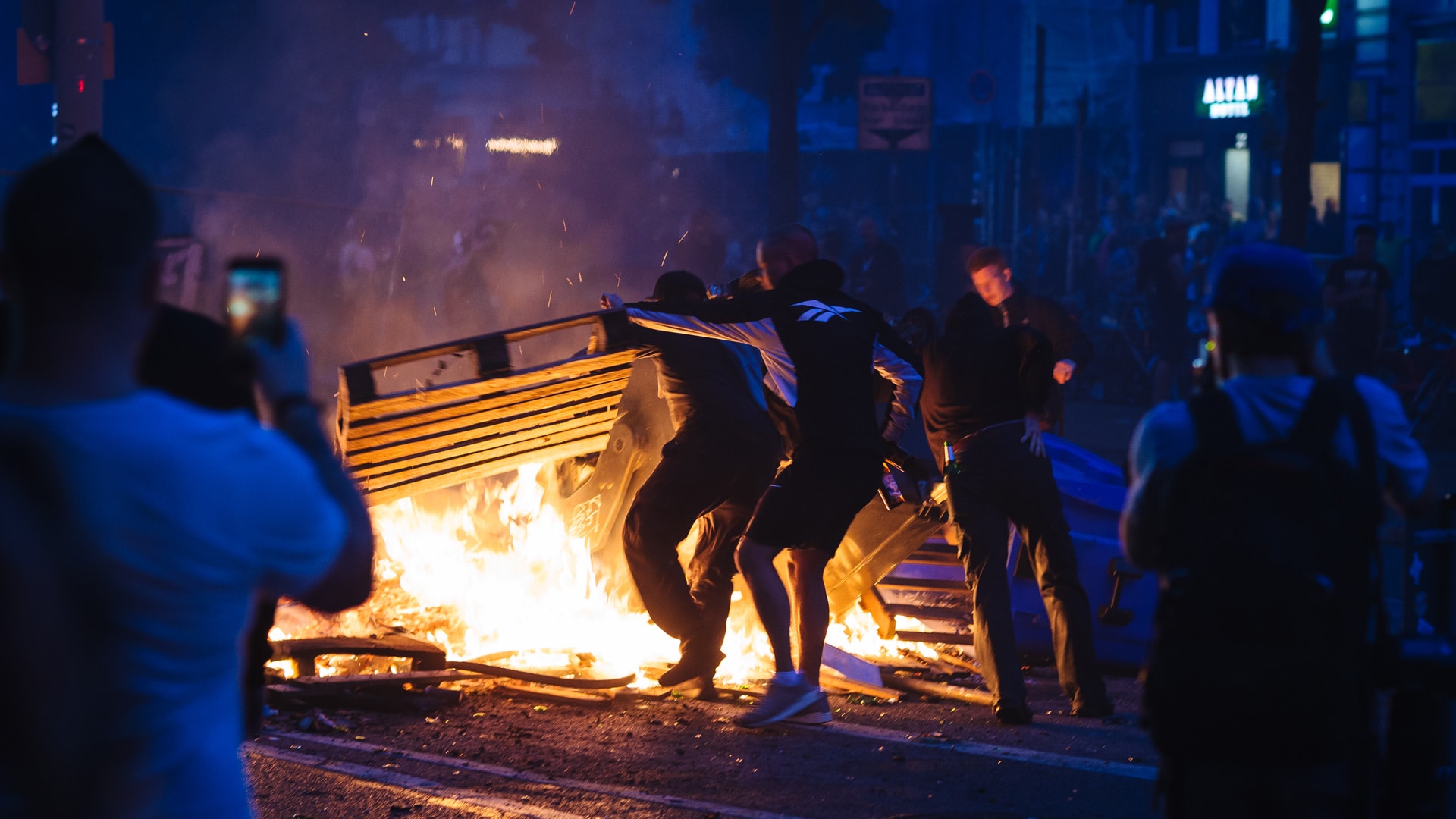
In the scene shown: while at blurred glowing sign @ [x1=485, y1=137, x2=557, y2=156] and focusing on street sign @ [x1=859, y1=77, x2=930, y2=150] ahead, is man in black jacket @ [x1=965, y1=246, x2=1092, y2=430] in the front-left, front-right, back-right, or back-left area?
front-right

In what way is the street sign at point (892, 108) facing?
toward the camera

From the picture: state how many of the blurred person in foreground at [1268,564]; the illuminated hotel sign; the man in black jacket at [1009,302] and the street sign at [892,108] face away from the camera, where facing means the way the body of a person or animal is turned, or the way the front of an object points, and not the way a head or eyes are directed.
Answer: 1

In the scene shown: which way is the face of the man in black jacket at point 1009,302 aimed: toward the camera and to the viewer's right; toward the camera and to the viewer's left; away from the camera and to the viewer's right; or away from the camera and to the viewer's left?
toward the camera and to the viewer's left

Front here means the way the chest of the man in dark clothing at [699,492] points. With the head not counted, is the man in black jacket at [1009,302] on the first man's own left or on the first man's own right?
on the first man's own right

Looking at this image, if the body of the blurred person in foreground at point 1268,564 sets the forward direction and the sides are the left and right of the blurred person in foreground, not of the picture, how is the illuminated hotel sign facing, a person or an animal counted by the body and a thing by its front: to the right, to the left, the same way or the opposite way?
the opposite way

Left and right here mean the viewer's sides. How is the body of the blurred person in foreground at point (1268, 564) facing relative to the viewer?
facing away from the viewer

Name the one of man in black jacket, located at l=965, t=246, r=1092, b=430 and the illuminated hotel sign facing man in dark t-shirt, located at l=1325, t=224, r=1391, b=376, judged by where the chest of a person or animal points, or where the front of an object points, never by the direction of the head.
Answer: the illuminated hotel sign

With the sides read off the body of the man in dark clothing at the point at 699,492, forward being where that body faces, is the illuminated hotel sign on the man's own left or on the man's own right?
on the man's own right

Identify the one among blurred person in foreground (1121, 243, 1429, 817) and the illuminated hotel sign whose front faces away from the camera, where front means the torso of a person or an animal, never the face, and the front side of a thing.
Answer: the blurred person in foreground

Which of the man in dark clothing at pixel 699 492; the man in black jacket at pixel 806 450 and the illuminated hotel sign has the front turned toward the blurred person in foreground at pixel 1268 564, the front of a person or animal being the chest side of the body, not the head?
the illuminated hotel sign

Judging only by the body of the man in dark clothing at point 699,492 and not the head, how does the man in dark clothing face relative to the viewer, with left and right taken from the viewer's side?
facing away from the viewer and to the left of the viewer

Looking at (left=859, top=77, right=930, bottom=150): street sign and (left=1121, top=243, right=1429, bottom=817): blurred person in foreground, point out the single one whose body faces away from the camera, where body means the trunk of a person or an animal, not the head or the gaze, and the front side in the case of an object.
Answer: the blurred person in foreground

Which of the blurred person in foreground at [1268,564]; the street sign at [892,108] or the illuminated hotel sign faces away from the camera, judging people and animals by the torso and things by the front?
the blurred person in foreground

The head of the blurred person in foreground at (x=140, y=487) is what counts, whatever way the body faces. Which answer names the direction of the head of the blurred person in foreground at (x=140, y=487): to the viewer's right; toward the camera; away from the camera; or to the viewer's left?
away from the camera

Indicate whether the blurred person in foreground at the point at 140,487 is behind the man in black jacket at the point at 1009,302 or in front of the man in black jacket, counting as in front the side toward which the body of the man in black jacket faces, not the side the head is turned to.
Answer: in front

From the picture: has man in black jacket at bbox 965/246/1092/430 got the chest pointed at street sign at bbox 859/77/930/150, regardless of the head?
no

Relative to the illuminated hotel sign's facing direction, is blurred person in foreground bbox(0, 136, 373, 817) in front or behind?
in front
